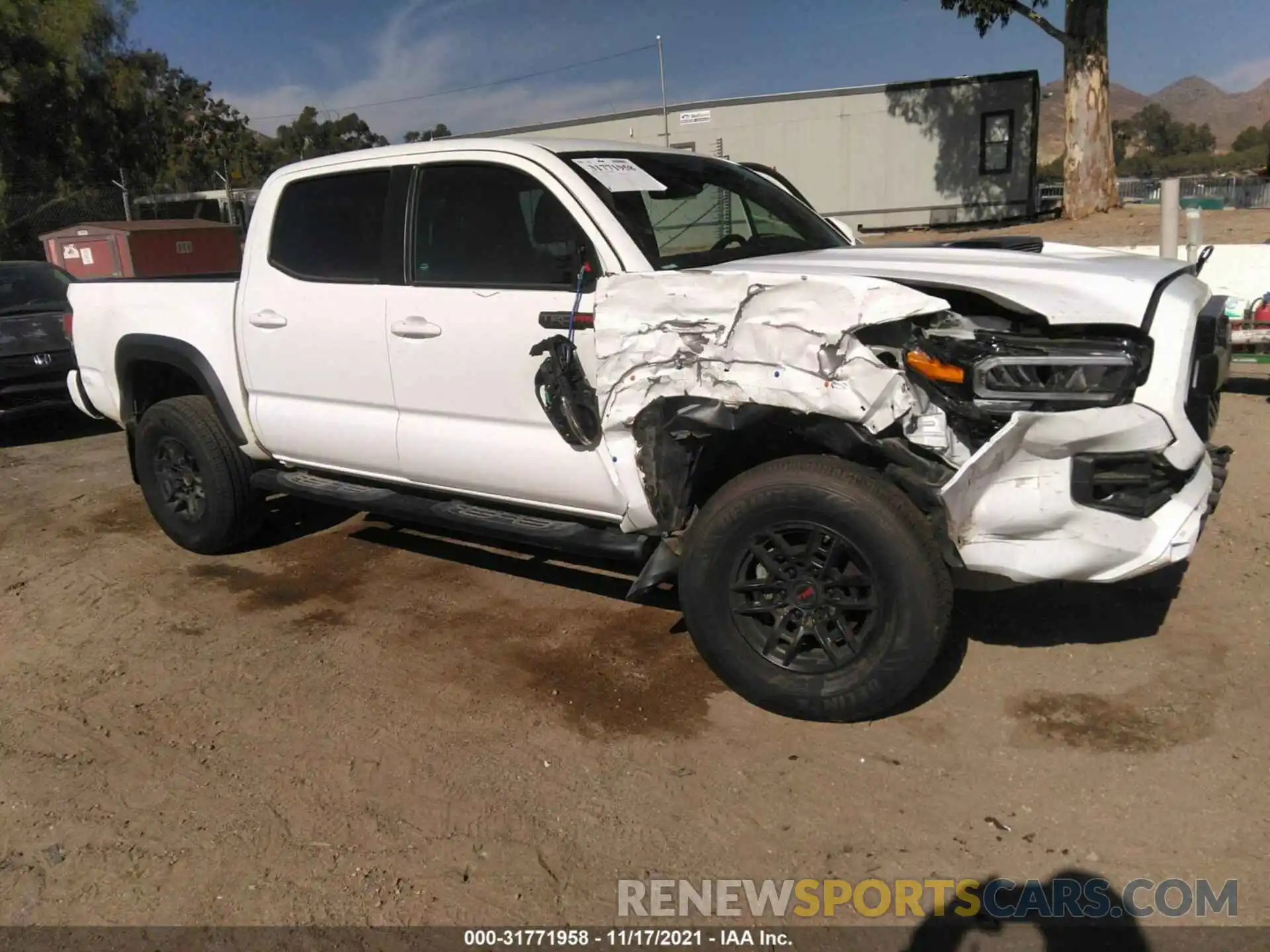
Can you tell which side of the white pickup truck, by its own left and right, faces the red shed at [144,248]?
back

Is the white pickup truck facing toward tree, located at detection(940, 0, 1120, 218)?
no

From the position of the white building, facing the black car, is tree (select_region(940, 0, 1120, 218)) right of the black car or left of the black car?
left

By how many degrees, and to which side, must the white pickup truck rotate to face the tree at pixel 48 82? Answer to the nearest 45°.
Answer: approximately 180°

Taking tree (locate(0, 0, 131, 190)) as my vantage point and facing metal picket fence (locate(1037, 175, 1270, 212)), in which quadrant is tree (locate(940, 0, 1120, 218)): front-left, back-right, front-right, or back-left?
front-right

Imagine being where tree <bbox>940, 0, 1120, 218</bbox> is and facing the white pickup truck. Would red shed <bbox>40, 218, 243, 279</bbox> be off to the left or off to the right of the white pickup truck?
right

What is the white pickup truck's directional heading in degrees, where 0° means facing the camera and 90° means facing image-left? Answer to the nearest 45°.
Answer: approximately 315°

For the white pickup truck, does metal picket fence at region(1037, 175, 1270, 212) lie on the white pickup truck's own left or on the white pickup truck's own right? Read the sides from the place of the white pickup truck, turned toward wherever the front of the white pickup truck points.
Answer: on the white pickup truck's own left

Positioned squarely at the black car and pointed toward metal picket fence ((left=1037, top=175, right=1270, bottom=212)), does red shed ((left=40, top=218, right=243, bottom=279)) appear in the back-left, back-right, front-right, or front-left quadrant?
front-left

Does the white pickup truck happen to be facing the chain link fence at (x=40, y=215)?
no

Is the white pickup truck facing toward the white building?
no

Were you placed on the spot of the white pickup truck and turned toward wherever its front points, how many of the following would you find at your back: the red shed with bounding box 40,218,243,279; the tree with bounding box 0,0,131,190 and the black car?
3

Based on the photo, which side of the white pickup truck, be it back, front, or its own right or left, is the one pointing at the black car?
back

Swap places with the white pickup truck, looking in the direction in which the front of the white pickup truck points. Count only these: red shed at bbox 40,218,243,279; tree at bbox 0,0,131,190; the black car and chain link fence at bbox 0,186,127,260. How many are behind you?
4

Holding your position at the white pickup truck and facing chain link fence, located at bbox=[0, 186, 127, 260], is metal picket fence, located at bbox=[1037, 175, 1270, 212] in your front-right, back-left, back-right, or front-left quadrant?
front-right
